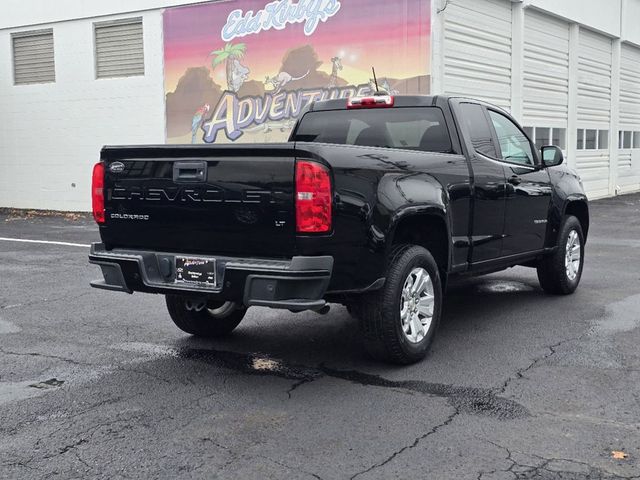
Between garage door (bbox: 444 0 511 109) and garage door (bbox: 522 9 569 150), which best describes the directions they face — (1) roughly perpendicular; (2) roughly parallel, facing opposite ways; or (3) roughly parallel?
roughly parallel

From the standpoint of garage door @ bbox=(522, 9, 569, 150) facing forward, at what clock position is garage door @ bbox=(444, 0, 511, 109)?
garage door @ bbox=(444, 0, 511, 109) is roughly at 2 o'clock from garage door @ bbox=(522, 9, 569, 150).

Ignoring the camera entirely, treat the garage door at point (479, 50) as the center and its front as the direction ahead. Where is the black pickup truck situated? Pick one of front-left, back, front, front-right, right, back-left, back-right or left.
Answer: front-right

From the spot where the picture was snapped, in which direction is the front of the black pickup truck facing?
facing away from the viewer and to the right of the viewer

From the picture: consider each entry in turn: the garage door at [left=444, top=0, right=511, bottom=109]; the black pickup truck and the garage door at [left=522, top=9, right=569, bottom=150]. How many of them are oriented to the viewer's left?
0

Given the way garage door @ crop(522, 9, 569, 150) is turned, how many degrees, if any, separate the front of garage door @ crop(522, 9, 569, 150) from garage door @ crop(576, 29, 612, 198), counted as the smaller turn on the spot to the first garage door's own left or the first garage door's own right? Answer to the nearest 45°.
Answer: approximately 135° to the first garage door's own left

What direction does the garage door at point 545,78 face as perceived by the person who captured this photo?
facing the viewer and to the right of the viewer

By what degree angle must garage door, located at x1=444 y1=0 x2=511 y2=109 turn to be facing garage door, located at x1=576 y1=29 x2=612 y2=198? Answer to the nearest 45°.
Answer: approximately 90° to its left

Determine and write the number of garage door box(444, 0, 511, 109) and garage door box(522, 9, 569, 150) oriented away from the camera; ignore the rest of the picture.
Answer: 0

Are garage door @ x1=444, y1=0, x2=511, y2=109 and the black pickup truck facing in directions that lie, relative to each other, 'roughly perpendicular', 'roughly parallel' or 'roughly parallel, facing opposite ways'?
roughly perpendicular

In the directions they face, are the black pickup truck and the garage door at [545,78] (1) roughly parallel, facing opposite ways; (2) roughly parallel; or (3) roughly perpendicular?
roughly perpendicular

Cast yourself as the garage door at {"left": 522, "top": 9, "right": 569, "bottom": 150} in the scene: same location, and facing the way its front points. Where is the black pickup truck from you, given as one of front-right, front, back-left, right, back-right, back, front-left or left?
front-right

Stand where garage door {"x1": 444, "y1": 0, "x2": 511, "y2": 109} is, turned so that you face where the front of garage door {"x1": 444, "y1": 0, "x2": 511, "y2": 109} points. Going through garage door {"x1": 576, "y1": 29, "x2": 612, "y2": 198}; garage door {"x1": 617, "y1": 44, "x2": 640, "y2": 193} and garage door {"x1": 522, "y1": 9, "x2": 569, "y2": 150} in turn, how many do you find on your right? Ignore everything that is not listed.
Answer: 0

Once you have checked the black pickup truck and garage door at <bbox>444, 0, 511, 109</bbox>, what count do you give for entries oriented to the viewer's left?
0

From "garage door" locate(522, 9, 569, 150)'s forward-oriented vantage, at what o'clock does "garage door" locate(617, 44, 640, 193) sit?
"garage door" locate(617, 44, 640, 193) is roughly at 8 o'clock from "garage door" locate(522, 9, 569, 150).

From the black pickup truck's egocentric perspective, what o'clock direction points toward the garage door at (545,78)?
The garage door is roughly at 11 o'clock from the black pickup truck.

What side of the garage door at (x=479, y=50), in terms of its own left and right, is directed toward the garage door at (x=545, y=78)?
left

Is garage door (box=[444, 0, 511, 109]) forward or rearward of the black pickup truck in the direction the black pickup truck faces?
forward
